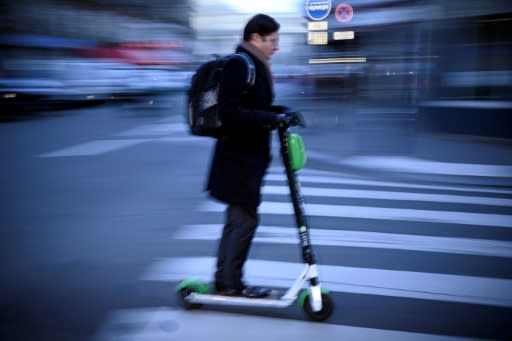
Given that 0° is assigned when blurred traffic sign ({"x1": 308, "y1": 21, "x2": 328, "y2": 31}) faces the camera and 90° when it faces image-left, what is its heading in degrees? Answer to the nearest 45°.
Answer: approximately 0°

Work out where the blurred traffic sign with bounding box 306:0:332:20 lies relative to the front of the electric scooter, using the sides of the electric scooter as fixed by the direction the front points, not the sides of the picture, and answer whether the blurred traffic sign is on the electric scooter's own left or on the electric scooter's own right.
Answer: on the electric scooter's own left

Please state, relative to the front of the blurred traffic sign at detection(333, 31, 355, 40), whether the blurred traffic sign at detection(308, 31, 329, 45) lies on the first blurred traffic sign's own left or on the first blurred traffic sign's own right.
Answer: on the first blurred traffic sign's own right

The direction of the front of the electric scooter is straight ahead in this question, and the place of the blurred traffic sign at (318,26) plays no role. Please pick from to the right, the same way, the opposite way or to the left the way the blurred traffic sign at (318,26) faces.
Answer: to the right

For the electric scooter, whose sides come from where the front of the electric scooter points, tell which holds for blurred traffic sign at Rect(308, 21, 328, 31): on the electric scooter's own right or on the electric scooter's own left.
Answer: on the electric scooter's own left

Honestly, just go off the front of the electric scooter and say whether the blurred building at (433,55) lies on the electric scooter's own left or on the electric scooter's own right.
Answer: on the electric scooter's own left

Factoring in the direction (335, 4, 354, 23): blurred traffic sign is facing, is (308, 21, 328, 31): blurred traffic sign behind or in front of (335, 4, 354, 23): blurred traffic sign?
behind
